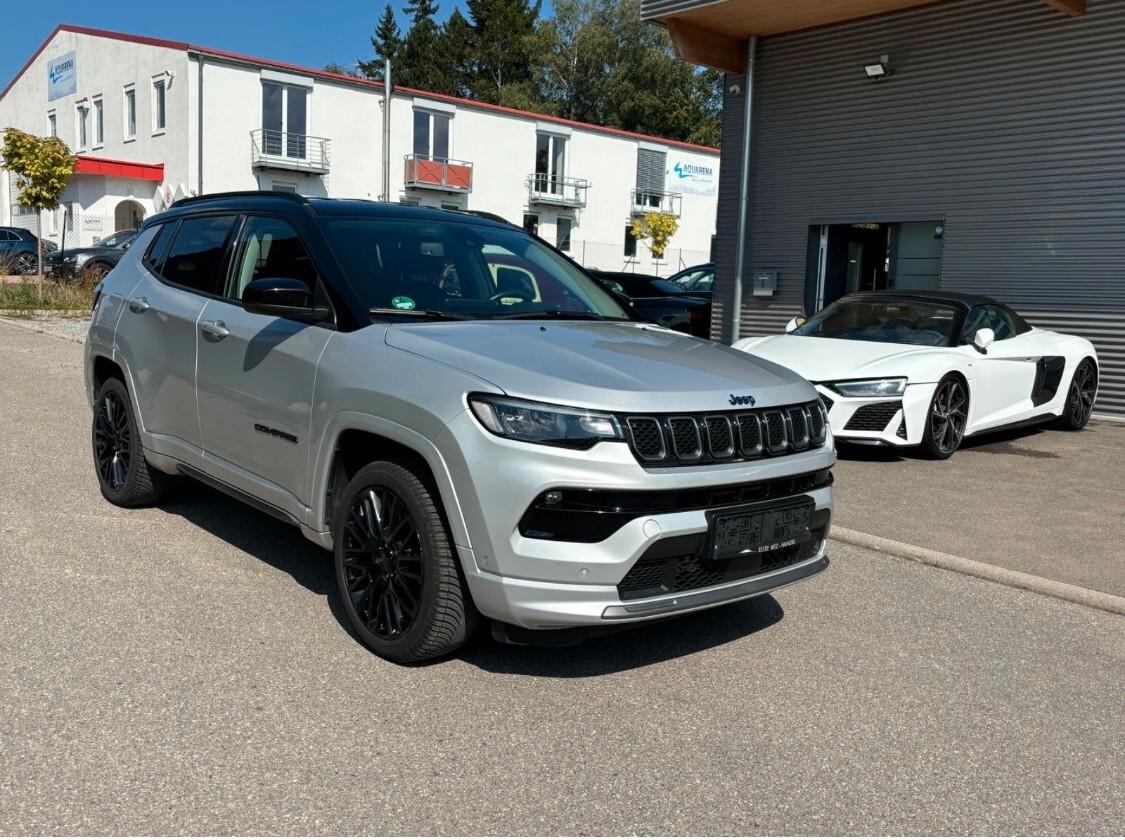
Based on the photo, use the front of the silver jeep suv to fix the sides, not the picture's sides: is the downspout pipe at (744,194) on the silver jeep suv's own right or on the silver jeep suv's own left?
on the silver jeep suv's own left

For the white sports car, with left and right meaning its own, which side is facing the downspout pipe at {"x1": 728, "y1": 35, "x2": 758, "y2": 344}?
right

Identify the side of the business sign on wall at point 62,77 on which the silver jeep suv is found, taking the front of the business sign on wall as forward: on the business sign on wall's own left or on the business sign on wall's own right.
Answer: on the business sign on wall's own left

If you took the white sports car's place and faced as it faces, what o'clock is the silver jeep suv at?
The silver jeep suv is roughly at 11 o'clock from the white sports car.

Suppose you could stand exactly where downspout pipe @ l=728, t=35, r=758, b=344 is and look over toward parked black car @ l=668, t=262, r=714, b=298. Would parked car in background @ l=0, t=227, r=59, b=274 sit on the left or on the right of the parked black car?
left

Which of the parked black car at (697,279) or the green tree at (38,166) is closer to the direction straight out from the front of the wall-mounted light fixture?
the green tree

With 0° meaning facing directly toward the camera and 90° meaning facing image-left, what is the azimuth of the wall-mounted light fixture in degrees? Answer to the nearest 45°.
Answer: approximately 45°
